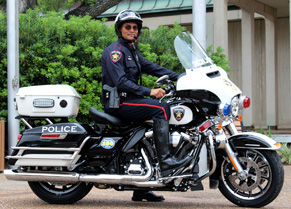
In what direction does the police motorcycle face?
to the viewer's right

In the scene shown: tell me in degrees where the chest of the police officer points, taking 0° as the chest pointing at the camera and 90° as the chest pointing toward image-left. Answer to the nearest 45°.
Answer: approximately 270°

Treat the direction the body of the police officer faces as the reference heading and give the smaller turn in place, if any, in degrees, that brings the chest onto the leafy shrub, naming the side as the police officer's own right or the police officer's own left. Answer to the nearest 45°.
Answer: approximately 45° to the police officer's own left

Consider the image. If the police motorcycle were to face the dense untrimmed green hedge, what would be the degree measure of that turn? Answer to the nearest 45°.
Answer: approximately 90° to its left
